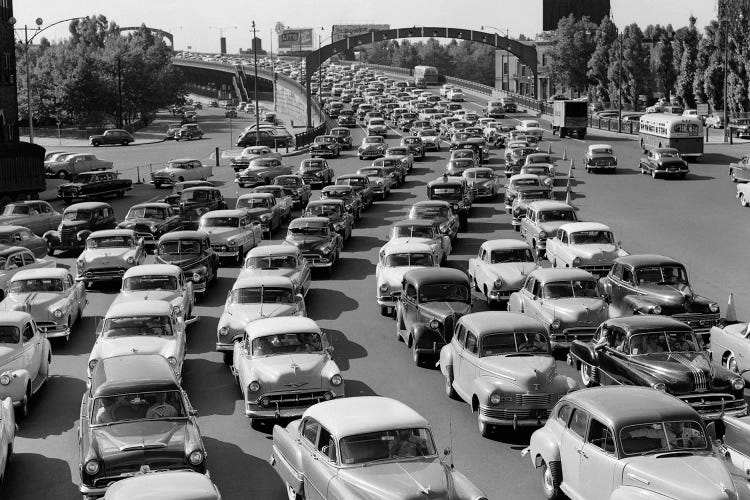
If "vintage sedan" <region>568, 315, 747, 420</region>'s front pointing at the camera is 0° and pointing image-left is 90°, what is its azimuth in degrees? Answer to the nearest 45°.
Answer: approximately 315°

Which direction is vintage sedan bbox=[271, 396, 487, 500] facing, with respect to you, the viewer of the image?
facing the viewer and to the right of the viewer

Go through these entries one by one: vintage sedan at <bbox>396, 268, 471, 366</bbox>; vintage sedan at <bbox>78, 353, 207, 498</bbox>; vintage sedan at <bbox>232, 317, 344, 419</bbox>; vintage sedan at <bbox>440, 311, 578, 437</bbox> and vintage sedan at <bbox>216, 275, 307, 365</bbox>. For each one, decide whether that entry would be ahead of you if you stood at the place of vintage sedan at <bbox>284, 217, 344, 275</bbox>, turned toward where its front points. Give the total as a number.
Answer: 5

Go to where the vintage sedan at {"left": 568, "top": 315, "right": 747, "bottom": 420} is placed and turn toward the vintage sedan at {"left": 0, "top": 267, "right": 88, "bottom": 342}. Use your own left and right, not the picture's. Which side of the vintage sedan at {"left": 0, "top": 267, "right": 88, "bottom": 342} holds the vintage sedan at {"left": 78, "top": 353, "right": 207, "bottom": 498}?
left

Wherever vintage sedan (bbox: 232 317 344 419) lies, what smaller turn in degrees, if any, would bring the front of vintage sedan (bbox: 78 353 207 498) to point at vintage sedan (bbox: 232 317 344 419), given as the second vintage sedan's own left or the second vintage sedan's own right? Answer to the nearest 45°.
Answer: approximately 135° to the second vintage sedan's own left

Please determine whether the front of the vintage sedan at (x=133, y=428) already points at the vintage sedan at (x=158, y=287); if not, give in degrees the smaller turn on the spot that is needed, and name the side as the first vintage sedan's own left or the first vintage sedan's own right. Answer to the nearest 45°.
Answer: approximately 180°

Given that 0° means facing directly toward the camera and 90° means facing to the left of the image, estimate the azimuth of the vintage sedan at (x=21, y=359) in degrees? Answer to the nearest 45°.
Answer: approximately 45°

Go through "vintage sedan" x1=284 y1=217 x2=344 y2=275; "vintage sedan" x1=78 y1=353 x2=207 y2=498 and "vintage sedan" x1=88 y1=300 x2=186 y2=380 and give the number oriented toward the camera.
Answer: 3

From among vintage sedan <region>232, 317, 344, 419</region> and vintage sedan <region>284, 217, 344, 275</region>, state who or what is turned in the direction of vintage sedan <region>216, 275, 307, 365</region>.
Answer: vintage sedan <region>284, 217, 344, 275</region>

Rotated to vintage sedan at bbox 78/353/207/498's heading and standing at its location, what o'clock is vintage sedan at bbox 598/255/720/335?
vintage sedan at bbox 598/255/720/335 is roughly at 8 o'clock from vintage sedan at bbox 78/353/207/498.

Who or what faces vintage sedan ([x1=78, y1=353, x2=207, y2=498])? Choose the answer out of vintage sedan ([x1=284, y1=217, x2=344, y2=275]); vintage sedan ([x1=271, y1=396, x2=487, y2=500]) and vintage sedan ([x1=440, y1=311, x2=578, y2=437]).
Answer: vintage sedan ([x1=284, y1=217, x2=344, y2=275])

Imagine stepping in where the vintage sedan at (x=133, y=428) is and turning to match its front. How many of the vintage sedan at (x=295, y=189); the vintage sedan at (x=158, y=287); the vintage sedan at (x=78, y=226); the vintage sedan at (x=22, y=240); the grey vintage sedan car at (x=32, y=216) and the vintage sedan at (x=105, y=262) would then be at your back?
6

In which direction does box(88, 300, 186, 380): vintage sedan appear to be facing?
toward the camera

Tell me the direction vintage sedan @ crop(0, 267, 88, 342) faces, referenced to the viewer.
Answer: facing the viewer and to the left of the viewer

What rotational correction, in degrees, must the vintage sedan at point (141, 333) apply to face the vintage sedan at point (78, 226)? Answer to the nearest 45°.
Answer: approximately 180°

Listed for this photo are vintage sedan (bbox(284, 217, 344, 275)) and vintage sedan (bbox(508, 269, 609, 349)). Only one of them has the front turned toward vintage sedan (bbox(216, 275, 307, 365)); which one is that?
vintage sedan (bbox(284, 217, 344, 275))

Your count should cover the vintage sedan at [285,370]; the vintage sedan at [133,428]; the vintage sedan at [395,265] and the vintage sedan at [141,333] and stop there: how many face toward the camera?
4

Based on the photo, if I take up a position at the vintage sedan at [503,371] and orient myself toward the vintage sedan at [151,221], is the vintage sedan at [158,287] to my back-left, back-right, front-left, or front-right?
front-left

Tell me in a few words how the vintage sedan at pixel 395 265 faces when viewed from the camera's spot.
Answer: facing the viewer
